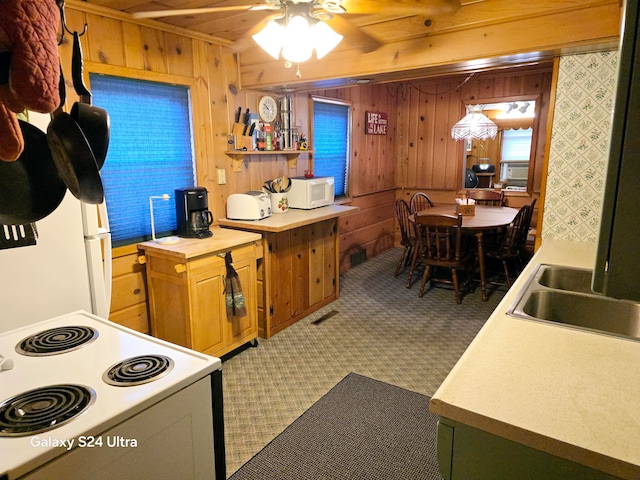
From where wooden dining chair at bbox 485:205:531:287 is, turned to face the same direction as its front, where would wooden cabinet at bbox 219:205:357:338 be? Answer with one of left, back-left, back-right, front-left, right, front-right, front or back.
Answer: front-left

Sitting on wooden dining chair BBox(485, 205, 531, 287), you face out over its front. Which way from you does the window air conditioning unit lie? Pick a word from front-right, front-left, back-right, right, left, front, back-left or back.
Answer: right

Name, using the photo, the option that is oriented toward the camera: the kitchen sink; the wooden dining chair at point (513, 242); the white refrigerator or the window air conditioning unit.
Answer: the window air conditioning unit

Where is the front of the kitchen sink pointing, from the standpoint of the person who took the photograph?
facing to the left of the viewer

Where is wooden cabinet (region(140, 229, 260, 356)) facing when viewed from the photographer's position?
facing the viewer and to the right of the viewer

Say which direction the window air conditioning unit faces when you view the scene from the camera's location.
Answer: facing the viewer

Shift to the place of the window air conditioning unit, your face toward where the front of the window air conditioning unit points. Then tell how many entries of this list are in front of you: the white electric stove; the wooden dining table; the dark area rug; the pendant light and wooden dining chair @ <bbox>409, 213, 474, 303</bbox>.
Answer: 5

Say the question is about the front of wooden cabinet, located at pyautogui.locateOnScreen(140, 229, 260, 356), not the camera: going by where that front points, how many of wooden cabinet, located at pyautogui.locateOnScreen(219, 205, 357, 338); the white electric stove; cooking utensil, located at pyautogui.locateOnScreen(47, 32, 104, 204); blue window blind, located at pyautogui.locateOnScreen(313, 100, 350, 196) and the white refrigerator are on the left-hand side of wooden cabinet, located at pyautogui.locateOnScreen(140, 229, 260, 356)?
2

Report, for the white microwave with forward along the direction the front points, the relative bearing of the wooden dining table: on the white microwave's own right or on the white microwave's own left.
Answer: on the white microwave's own left

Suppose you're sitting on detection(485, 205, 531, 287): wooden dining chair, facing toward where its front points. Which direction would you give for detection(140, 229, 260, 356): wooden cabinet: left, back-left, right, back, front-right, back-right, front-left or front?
front-left

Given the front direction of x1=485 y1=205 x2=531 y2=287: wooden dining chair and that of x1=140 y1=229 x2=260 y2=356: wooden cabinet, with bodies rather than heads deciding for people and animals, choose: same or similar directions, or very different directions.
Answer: very different directions

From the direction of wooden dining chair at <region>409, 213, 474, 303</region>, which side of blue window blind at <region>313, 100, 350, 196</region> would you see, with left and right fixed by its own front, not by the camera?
front

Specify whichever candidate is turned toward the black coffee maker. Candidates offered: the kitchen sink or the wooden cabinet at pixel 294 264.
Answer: the kitchen sink

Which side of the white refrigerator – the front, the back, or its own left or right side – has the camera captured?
right

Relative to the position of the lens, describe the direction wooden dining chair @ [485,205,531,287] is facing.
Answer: facing to the left of the viewer

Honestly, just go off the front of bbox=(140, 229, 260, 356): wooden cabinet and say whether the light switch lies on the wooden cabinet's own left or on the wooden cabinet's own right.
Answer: on the wooden cabinet's own left

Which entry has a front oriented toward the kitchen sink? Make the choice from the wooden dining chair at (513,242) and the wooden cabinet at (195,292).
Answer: the wooden cabinet

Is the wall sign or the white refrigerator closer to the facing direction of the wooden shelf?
the white refrigerator

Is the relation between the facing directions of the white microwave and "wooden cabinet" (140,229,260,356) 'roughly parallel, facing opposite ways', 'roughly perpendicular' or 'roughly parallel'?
roughly parallel
